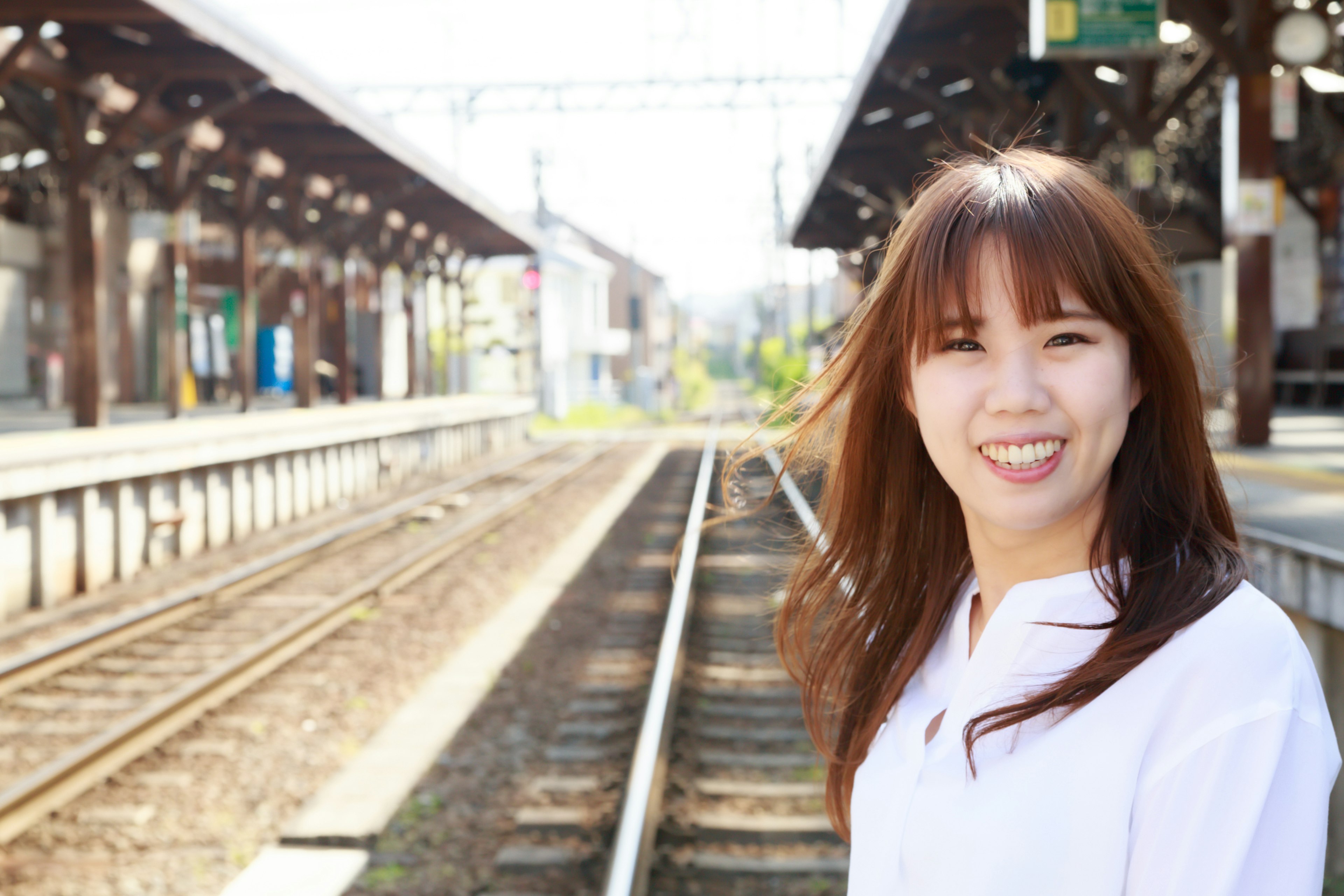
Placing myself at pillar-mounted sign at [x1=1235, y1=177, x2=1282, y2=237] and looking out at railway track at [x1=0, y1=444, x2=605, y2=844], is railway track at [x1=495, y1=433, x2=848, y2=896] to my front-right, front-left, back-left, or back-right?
front-left

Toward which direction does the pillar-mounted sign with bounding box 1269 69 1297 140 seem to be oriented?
toward the camera

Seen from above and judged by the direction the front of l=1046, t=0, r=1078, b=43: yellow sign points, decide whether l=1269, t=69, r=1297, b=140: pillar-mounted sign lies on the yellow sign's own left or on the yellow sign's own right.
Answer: on the yellow sign's own left

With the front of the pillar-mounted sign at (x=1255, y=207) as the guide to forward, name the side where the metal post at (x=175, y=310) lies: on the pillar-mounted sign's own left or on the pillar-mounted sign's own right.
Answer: on the pillar-mounted sign's own right

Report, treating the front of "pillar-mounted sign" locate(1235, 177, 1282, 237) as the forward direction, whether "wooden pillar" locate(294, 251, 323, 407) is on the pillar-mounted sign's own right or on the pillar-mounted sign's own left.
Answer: on the pillar-mounted sign's own right

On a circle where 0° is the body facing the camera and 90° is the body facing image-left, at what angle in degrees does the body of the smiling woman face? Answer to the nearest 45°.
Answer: approximately 45°

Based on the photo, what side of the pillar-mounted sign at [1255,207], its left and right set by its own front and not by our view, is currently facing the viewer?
front

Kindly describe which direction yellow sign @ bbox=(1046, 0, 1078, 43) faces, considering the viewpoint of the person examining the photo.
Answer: facing the viewer

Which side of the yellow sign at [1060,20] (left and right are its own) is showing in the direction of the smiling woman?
front

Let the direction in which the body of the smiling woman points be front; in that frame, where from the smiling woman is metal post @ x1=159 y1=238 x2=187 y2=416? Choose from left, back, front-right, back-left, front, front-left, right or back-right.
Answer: right
